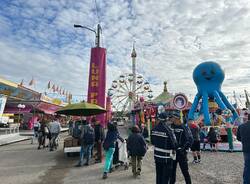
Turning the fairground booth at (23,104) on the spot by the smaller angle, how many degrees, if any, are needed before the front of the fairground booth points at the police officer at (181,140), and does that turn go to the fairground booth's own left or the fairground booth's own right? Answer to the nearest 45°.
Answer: approximately 45° to the fairground booth's own right

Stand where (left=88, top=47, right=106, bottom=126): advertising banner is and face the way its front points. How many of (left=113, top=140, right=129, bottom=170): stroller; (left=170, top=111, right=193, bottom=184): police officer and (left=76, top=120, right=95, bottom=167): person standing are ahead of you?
3

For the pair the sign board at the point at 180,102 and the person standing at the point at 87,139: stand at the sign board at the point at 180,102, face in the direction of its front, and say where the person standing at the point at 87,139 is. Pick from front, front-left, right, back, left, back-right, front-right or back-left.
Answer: front-right

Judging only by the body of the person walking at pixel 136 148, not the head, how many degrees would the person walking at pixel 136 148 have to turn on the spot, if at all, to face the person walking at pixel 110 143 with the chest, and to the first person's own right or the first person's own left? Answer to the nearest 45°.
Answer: approximately 45° to the first person's own left

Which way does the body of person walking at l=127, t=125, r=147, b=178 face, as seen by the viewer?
away from the camera

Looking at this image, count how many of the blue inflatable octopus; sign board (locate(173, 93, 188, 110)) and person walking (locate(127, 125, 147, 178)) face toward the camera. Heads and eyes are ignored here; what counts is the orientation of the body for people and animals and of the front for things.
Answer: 2

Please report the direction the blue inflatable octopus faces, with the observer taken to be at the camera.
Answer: facing the viewer

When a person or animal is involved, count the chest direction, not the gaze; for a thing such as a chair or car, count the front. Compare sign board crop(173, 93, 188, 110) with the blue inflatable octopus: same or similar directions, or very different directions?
same or similar directions

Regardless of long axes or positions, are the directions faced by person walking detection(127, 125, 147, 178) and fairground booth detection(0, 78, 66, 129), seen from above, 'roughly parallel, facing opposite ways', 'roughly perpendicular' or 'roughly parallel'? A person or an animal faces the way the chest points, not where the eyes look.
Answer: roughly perpendicular

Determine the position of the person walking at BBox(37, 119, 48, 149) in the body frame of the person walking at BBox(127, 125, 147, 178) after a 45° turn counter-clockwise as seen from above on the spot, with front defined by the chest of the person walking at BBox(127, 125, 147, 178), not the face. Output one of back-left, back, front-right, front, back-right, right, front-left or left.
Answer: front

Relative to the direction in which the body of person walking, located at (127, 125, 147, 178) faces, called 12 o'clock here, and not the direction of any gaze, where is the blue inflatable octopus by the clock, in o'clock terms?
The blue inflatable octopus is roughly at 1 o'clock from the person walking.

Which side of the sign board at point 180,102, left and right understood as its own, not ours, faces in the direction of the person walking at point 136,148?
front

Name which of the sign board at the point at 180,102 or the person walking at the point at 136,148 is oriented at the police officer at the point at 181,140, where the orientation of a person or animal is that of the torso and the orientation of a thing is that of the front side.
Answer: the sign board

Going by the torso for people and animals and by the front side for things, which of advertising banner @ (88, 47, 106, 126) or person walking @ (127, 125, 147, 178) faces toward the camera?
the advertising banner

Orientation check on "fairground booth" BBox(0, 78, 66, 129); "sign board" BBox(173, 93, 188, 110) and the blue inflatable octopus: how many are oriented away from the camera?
0

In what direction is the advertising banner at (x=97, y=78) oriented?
toward the camera

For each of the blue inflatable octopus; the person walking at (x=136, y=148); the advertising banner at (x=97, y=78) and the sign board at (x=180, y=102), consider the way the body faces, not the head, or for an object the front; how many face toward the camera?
3

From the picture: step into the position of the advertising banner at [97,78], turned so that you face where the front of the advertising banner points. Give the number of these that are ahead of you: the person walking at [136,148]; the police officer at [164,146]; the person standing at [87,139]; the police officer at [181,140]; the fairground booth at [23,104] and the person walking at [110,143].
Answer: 5

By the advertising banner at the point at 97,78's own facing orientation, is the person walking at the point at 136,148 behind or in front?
in front

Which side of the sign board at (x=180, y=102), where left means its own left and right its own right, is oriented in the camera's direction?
front

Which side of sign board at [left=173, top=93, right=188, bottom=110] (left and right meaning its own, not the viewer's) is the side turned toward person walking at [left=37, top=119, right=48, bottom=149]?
right

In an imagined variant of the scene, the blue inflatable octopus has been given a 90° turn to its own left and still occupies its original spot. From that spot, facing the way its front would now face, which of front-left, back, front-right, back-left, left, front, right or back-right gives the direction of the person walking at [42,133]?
back-right

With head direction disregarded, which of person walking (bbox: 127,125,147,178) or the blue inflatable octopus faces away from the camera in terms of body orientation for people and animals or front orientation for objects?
the person walking
